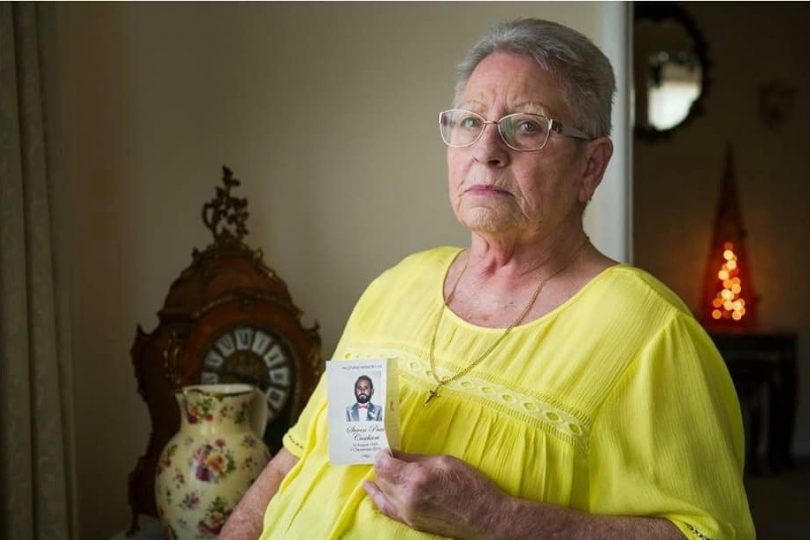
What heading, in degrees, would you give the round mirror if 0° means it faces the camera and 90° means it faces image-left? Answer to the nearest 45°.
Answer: approximately 0°

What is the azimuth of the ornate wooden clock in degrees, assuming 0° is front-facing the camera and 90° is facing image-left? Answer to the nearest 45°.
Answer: approximately 315°

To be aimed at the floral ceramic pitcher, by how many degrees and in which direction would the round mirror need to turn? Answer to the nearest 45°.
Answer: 0° — it already faces it

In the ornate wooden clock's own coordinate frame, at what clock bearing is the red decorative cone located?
The red decorative cone is roughly at 9 o'clock from the ornate wooden clock.

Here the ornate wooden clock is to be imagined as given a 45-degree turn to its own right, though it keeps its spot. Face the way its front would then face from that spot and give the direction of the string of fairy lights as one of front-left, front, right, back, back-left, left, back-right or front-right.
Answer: back-left
